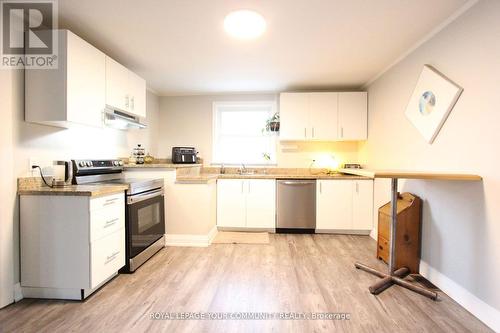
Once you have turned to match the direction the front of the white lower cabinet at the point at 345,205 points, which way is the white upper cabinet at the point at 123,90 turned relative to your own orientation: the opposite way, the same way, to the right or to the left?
to the left

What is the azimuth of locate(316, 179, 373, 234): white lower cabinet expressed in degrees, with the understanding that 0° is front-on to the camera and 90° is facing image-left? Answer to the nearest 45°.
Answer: approximately 0°

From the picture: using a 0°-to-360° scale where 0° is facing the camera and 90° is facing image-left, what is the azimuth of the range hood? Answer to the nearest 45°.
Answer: approximately 315°

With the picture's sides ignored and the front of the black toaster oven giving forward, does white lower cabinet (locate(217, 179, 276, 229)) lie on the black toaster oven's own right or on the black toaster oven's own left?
on the black toaster oven's own left

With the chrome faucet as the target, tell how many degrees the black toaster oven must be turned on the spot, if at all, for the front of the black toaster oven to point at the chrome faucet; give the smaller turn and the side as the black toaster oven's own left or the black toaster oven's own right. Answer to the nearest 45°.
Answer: approximately 90° to the black toaster oven's own left

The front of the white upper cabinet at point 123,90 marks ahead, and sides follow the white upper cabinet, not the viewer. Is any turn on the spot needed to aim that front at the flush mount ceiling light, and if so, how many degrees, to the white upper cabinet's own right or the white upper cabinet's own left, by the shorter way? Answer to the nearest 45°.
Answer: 0° — it already faces it

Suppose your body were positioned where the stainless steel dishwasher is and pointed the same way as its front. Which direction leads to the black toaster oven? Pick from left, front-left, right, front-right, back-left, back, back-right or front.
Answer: right

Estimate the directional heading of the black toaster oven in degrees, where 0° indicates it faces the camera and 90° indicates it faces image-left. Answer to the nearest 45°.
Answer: approximately 0°

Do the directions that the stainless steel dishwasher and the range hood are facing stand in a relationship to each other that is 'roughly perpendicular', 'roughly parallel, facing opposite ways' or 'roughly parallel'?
roughly perpendicular
